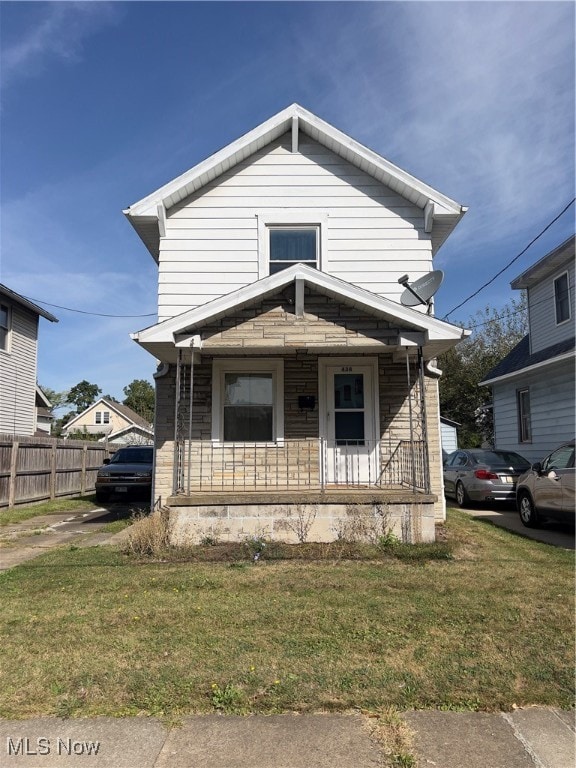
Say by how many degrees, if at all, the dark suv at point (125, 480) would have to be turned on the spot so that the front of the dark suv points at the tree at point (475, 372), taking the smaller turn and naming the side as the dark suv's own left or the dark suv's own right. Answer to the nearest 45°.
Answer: approximately 135° to the dark suv's own left

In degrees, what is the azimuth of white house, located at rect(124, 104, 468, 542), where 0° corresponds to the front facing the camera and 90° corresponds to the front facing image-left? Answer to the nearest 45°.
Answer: approximately 0°

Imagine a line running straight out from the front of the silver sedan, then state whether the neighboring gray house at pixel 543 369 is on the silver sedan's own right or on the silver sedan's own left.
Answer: on the silver sedan's own right

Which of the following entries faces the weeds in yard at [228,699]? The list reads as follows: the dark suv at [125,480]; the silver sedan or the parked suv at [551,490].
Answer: the dark suv

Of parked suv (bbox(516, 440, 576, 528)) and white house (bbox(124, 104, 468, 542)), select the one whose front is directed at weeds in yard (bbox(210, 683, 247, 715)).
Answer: the white house

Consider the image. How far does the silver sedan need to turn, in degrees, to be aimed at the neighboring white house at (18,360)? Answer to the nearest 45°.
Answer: approximately 45° to its left

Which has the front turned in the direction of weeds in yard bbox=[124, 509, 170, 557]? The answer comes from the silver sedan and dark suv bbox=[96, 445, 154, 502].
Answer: the dark suv

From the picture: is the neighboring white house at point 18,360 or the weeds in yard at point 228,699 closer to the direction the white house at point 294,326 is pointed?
the weeds in yard

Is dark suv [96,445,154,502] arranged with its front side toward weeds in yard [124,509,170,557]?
yes

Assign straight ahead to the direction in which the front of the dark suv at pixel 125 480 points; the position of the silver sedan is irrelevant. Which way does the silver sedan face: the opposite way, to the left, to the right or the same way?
the opposite way

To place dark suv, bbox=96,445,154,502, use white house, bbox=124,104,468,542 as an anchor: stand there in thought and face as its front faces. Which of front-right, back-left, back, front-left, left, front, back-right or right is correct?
back-right
